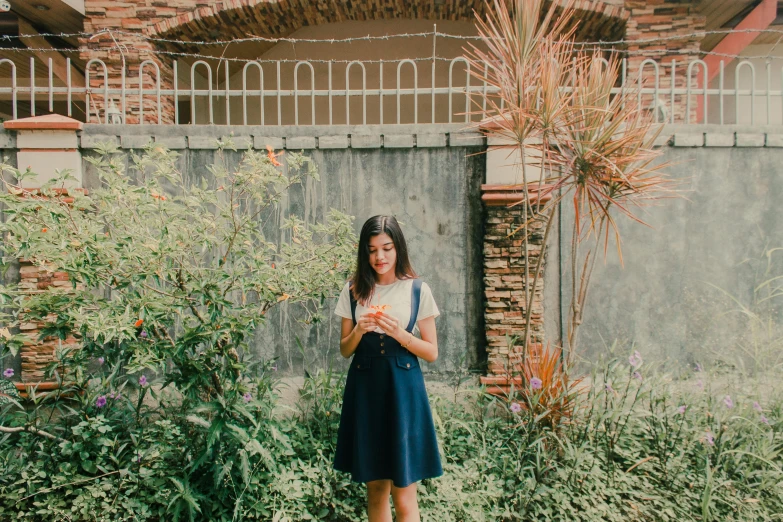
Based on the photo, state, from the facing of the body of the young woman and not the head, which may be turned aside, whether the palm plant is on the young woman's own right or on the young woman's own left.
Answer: on the young woman's own left

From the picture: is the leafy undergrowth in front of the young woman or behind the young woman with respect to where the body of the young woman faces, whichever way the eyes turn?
behind

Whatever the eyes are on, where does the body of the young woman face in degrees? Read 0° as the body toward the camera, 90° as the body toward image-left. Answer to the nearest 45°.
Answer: approximately 0°
